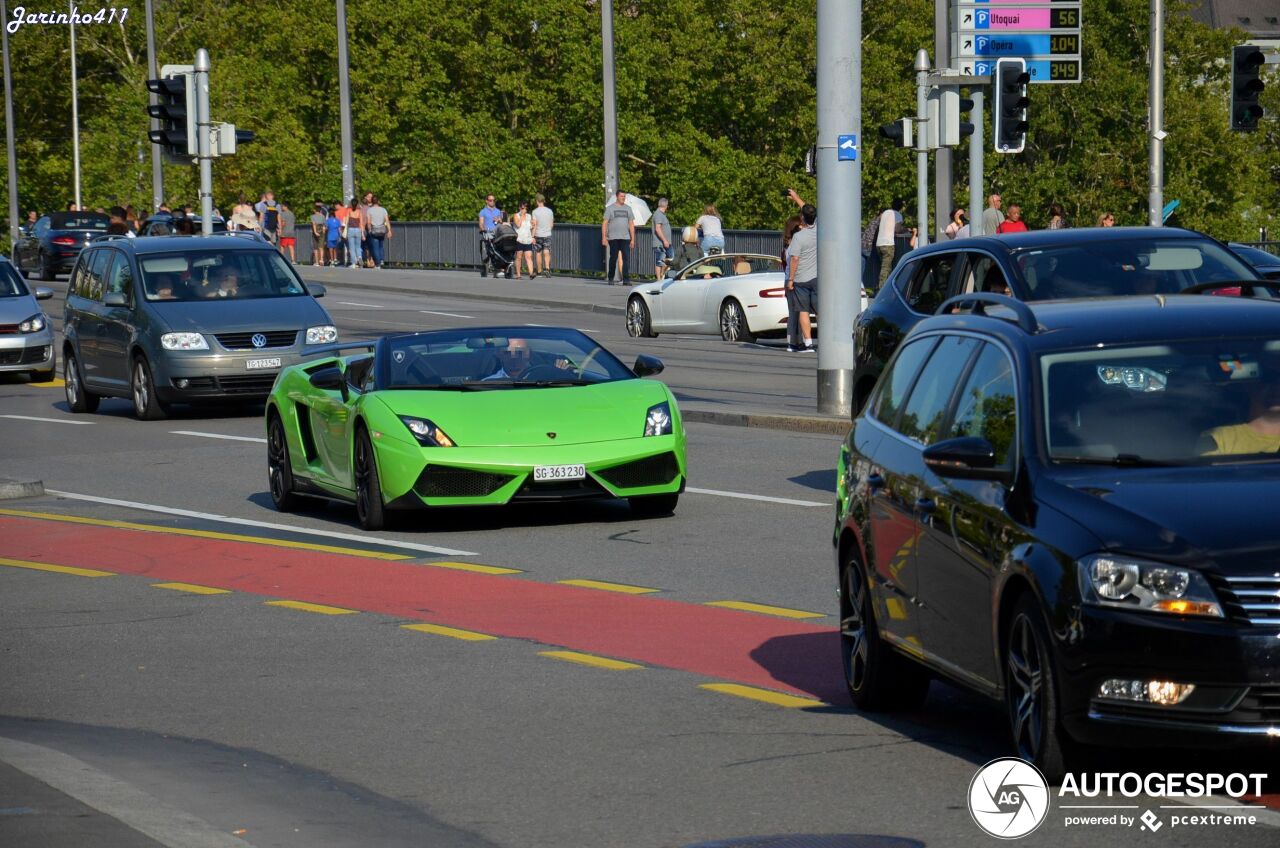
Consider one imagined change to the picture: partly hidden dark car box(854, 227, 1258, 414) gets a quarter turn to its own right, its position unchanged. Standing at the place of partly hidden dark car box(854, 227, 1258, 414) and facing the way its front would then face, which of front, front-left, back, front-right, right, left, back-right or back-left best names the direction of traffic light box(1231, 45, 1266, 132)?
back-right

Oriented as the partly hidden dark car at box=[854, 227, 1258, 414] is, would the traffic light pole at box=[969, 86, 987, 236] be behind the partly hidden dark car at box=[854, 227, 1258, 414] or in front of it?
behind

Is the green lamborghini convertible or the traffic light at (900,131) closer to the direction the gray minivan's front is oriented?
the green lamborghini convertible

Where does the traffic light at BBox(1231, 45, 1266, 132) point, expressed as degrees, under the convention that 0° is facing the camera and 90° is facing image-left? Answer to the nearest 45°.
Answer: approximately 315°

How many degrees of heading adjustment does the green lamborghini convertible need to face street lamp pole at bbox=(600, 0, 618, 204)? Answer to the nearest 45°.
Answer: approximately 135° to its left

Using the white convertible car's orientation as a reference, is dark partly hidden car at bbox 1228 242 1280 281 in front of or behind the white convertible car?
behind

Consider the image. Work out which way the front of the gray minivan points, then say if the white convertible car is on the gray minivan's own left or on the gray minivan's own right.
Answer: on the gray minivan's own left

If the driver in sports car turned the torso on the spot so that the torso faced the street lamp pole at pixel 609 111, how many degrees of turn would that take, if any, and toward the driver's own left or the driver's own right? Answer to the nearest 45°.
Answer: approximately 135° to the driver's own left

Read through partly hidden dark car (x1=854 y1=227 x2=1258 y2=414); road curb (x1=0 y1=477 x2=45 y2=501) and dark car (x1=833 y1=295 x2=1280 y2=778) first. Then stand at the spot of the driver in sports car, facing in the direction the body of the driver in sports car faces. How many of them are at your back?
1

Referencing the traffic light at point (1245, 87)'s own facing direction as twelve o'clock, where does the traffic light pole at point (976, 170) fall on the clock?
The traffic light pole is roughly at 2 o'clock from the traffic light.

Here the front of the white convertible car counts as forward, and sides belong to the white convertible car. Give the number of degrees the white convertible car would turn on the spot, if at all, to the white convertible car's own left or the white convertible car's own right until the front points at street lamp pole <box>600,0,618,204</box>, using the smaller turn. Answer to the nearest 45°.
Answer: approximately 45° to the white convertible car's own right

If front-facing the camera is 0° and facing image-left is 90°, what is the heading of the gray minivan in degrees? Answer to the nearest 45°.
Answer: approximately 315°

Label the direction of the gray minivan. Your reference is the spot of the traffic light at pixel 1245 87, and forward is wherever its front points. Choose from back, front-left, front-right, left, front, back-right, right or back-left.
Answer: right
